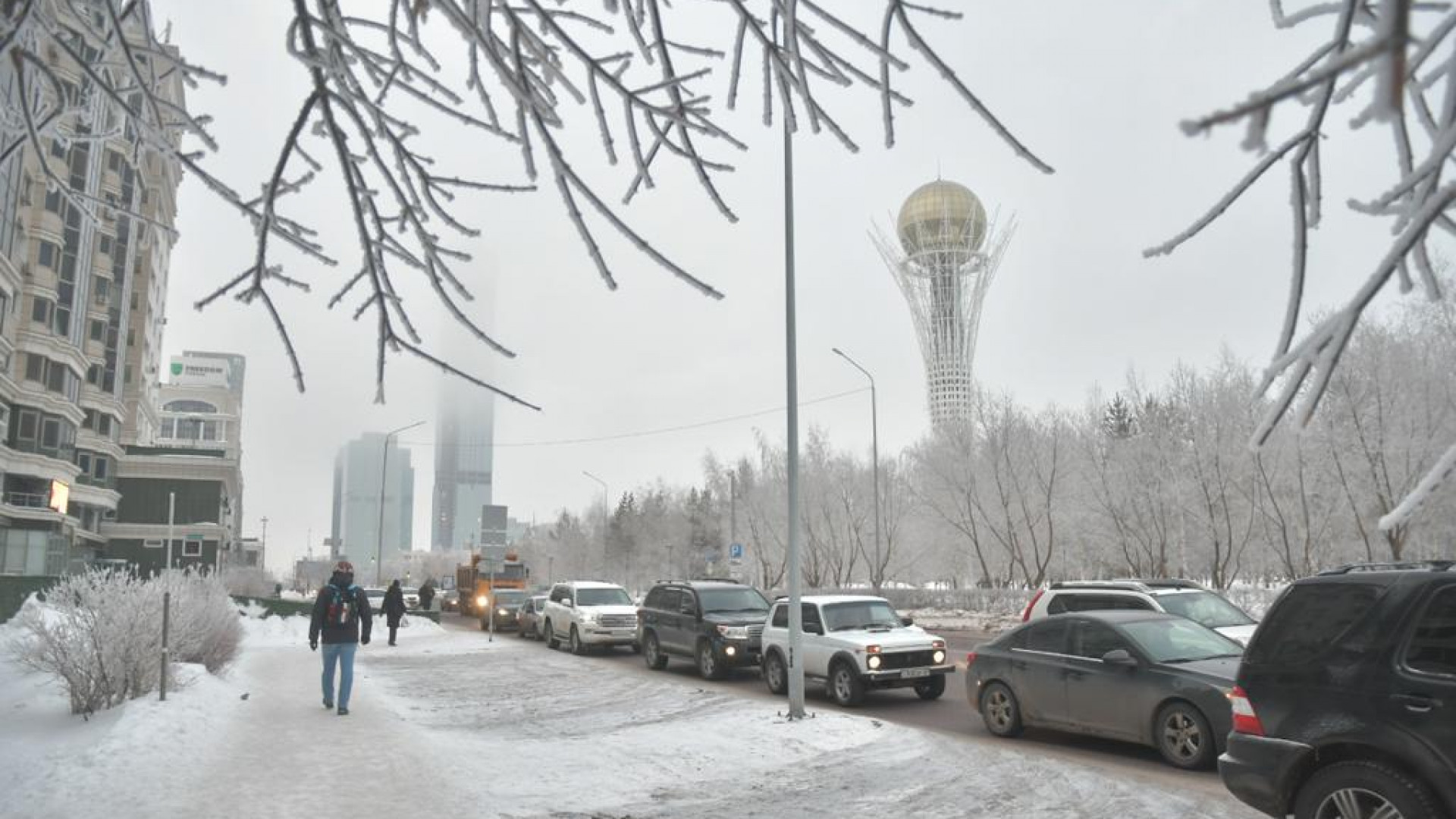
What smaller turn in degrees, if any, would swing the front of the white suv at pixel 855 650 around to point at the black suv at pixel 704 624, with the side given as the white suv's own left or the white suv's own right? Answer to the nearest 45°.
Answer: approximately 180°

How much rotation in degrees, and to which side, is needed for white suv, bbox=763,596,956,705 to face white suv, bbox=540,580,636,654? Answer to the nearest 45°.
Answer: approximately 180°

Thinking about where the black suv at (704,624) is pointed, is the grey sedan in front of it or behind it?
in front

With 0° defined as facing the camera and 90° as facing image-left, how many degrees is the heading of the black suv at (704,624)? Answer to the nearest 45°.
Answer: approximately 315°

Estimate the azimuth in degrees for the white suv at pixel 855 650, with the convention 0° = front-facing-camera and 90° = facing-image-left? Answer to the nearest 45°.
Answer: approximately 315°

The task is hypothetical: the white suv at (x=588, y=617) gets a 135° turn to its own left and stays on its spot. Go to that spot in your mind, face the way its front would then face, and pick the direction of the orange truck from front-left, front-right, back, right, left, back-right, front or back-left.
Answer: front

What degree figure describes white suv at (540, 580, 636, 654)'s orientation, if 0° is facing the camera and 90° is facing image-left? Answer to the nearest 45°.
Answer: approximately 315°
